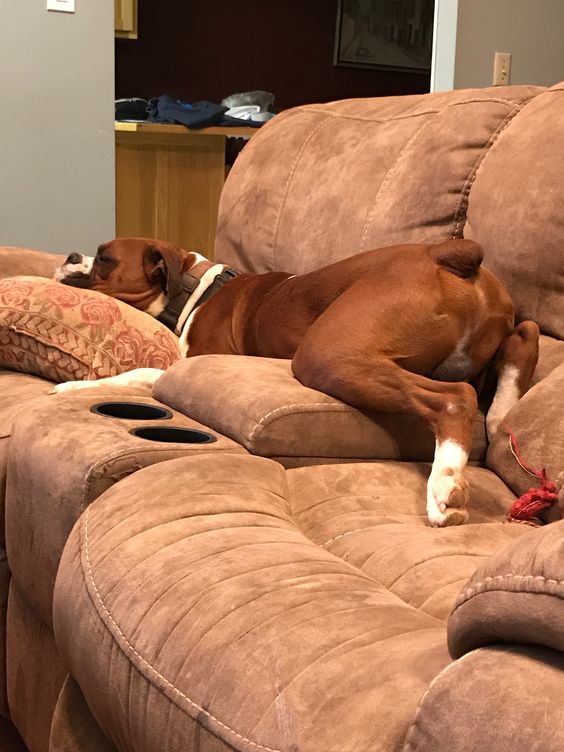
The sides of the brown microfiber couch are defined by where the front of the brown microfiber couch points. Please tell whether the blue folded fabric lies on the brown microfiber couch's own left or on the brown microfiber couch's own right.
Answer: on the brown microfiber couch's own right

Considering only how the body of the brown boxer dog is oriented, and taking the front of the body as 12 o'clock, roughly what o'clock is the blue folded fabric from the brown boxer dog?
The blue folded fabric is roughly at 1 o'clock from the brown boxer dog.

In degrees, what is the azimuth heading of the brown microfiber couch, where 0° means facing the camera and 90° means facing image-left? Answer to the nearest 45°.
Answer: approximately 45°

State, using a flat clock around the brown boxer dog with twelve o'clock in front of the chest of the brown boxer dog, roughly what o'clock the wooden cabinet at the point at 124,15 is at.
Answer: The wooden cabinet is roughly at 1 o'clock from the brown boxer dog.

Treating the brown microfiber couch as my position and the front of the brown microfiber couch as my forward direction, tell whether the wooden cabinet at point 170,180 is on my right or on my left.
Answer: on my right

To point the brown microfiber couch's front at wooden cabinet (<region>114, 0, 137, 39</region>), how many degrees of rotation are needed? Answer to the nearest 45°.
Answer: approximately 135° to its right

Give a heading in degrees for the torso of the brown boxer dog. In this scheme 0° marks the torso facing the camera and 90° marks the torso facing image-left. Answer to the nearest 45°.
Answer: approximately 135°
